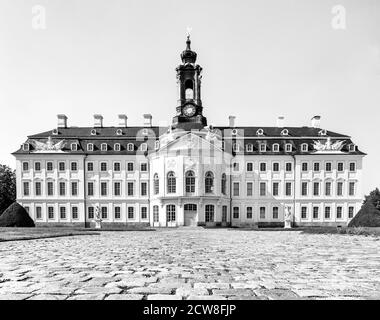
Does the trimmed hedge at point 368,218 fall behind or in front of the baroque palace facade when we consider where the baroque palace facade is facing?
in front

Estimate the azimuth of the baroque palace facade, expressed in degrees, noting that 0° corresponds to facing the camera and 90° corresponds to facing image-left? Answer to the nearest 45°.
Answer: approximately 0°
